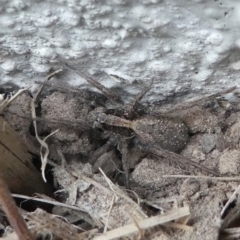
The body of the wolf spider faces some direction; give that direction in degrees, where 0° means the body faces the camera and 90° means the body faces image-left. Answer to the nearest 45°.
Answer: approximately 90°
